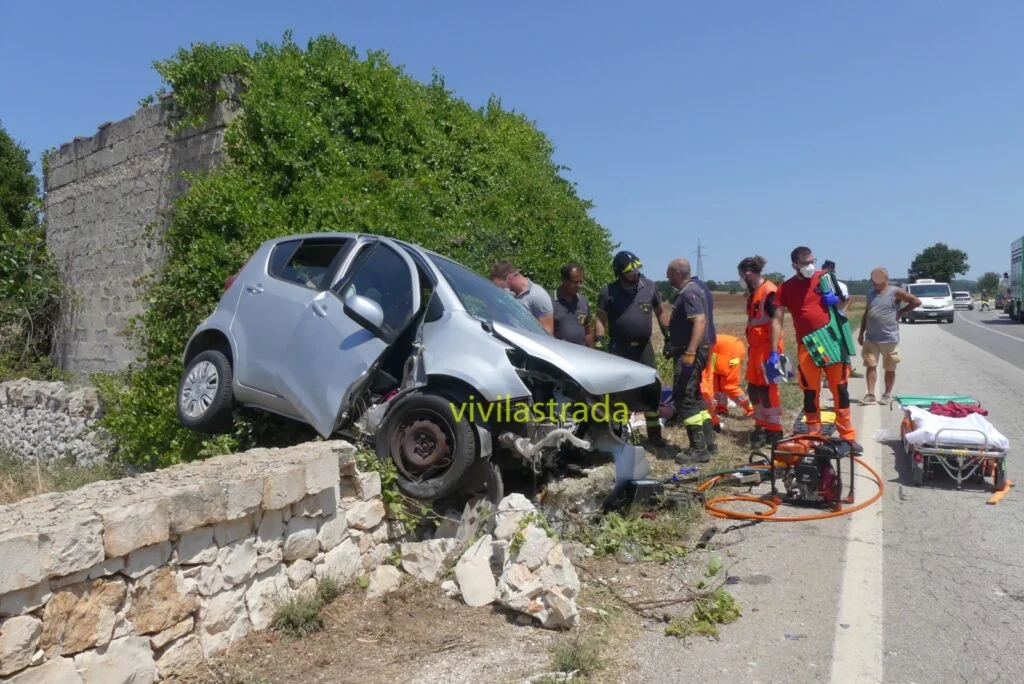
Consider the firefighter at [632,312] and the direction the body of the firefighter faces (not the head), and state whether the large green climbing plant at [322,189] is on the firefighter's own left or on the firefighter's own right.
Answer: on the firefighter's own right

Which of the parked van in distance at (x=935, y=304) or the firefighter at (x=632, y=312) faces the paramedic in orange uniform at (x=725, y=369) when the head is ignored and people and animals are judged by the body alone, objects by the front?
the parked van in distance

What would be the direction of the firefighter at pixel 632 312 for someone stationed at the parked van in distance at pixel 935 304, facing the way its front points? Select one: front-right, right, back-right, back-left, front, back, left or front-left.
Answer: front

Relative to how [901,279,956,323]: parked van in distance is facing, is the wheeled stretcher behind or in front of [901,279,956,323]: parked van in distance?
in front

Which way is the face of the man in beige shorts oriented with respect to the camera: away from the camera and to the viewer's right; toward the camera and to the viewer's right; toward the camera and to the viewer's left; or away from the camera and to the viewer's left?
toward the camera and to the viewer's left

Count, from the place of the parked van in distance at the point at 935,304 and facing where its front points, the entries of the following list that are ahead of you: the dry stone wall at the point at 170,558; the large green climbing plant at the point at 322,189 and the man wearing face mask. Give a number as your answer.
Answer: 3

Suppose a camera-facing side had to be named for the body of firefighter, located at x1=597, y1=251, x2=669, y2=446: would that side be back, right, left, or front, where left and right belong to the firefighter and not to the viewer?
front

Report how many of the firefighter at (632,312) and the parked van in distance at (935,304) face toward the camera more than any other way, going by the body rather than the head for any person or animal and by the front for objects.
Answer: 2

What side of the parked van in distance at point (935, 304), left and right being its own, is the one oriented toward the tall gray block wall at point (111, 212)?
front

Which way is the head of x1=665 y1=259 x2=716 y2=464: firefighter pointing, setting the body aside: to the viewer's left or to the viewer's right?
to the viewer's left

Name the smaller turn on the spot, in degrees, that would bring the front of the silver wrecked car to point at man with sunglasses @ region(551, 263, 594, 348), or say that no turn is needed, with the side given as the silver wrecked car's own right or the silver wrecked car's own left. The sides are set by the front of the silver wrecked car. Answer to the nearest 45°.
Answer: approximately 90° to the silver wrecked car's own left

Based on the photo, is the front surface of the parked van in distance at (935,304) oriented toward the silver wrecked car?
yes

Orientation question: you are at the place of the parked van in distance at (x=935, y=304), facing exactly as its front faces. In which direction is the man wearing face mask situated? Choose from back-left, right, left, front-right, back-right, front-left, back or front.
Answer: front

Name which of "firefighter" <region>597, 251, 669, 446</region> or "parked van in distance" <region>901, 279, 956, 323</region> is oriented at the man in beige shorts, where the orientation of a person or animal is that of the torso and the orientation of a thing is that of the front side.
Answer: the parked van in distance

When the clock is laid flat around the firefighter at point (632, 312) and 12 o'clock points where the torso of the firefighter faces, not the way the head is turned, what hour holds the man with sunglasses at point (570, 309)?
The man with sunglasses is roughly at 3 o'clock from the firefighter.

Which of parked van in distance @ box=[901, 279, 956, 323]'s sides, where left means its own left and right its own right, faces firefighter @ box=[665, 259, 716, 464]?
front
